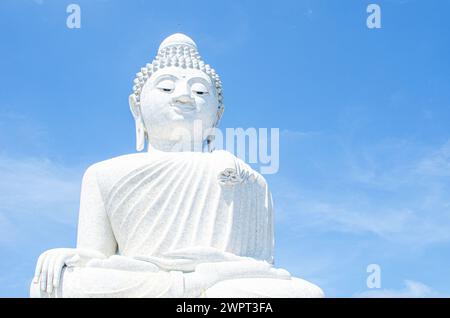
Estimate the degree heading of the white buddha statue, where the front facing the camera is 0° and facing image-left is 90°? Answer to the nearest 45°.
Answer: approximately 0°
